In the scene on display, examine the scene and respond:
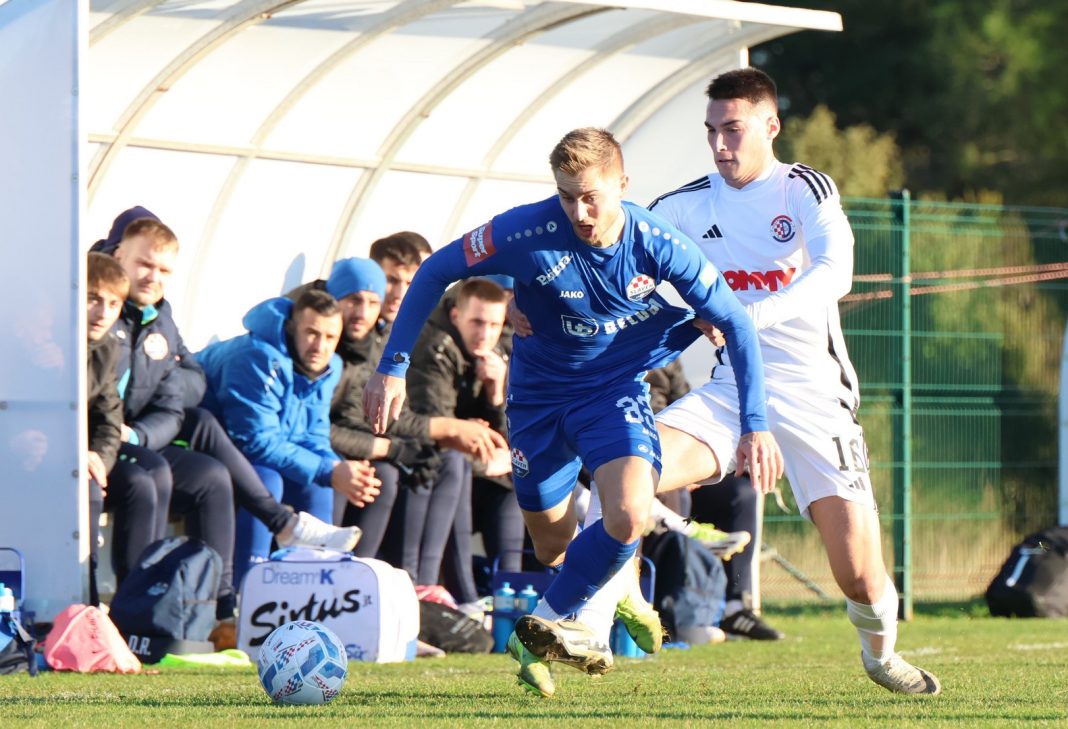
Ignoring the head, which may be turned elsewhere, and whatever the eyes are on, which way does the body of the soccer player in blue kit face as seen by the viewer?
toward the camera

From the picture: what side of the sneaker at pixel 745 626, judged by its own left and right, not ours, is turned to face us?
right

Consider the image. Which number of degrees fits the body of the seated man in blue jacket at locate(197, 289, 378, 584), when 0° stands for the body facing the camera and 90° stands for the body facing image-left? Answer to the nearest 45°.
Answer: approximately 315°

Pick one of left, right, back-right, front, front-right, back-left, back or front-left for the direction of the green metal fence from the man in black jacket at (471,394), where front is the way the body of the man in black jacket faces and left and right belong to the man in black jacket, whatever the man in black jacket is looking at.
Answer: left

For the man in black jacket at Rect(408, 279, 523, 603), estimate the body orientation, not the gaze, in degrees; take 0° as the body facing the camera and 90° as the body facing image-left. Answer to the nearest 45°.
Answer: approximately 315°

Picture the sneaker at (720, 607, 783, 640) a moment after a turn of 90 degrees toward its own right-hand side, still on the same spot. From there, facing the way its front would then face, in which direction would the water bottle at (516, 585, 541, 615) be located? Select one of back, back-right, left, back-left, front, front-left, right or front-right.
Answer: front-right

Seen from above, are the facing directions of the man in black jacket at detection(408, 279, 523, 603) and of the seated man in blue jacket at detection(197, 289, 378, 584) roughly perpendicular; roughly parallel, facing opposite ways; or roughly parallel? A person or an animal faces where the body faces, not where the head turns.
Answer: roughly parallel

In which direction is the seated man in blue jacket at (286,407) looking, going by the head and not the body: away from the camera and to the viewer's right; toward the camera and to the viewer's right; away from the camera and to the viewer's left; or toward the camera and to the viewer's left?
toward the camera and to the viewer's right

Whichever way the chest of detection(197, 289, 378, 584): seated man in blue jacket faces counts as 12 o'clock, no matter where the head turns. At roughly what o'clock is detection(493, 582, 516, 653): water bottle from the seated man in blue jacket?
The water bottle is roughly at 11 o'clock from the seated man in blue jacket.
